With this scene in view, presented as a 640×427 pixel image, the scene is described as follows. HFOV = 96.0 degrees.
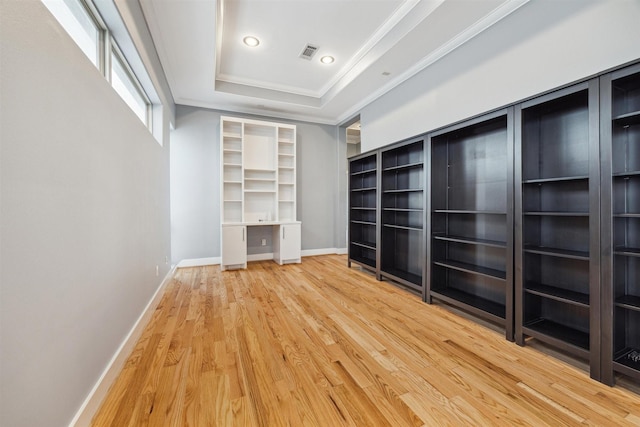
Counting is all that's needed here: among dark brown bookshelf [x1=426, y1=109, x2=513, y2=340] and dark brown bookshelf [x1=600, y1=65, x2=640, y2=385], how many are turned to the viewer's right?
0

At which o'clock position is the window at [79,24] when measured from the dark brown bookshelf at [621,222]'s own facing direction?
The window is roughly at 12 o'clock from the dark brown bookshelf.

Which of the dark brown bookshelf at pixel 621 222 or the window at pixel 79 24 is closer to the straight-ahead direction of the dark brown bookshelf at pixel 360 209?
the window

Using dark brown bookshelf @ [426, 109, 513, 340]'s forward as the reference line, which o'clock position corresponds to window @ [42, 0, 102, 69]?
The window is roughly at 12 o'clock from the dark brown bookshelf.

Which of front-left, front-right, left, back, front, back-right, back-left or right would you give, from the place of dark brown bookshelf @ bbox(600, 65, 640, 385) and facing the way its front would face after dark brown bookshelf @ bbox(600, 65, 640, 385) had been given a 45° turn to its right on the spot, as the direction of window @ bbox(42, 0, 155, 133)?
front-left

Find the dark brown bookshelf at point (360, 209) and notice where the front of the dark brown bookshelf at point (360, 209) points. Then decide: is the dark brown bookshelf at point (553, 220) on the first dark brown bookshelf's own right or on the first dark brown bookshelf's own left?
on the first dark brown bookshelf's own left

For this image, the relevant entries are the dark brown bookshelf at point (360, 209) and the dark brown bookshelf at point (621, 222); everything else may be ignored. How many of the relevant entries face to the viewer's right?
0

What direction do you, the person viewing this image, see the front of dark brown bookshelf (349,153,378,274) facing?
facing the viewer and to the left of the viewer

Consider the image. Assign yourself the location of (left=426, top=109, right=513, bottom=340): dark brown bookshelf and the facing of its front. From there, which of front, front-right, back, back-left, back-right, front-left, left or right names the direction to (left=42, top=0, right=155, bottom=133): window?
front

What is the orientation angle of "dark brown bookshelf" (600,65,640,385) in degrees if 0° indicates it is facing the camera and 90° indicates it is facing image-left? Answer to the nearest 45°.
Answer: approximately 45°

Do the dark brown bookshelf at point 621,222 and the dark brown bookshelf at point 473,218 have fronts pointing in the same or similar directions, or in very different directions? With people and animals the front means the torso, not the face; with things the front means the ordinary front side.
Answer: same or similar directions
